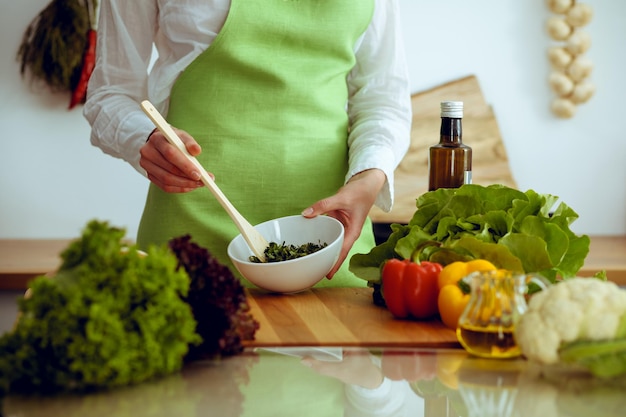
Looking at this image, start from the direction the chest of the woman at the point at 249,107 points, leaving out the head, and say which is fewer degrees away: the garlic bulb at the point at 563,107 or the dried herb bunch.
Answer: the garlic bulb

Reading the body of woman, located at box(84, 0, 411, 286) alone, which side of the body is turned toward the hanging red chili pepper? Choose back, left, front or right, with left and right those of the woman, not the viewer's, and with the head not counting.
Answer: back

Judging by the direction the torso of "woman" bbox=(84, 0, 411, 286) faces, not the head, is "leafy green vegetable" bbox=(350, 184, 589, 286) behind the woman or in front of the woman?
in front

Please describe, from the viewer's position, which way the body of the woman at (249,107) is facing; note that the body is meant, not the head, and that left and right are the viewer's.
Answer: facing the viewer and to the right of the viewer

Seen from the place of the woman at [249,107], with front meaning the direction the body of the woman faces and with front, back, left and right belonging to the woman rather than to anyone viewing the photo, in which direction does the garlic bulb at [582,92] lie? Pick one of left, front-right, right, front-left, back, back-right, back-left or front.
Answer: left

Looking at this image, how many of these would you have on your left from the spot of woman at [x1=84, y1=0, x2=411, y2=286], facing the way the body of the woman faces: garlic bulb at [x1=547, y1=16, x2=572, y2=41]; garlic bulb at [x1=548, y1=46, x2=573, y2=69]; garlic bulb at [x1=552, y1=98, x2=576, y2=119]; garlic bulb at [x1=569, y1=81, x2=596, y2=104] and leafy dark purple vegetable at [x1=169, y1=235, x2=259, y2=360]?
4

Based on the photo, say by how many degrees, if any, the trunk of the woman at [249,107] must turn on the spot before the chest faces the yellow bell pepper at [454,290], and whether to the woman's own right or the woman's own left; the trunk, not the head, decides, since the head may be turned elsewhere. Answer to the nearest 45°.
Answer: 0° — they already face it

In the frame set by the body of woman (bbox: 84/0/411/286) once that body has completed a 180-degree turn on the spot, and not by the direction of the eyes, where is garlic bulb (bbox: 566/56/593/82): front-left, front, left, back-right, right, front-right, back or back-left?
right

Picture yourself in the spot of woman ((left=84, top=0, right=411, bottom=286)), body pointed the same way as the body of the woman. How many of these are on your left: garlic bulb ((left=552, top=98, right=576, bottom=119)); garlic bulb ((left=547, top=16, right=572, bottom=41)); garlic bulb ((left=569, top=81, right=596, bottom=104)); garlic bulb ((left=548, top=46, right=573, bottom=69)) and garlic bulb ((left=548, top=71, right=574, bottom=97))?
5

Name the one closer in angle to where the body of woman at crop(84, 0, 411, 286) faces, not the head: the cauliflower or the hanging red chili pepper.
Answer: the cauliflower

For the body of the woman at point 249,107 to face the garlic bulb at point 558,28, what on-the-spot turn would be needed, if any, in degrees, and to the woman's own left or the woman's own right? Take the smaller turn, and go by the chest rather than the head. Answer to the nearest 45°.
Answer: approximately 90° to the woman's own left

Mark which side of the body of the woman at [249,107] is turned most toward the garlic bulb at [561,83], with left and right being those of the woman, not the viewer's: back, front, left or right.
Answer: left
